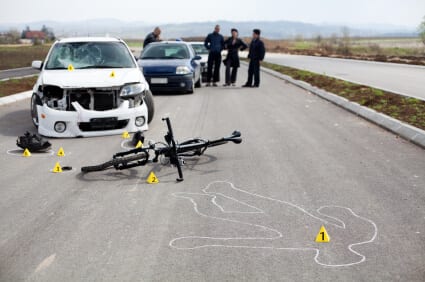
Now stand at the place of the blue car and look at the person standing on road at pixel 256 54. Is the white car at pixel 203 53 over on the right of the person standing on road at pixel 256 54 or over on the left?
left

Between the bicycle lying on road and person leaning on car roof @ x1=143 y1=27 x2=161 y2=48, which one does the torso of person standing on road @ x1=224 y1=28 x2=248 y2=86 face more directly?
the bicycle lying on road

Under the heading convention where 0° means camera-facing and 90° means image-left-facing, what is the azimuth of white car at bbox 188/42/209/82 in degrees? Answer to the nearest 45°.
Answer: approximately 0°

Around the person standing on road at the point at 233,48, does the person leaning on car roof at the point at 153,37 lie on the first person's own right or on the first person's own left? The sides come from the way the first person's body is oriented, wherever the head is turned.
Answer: on the first person's own right

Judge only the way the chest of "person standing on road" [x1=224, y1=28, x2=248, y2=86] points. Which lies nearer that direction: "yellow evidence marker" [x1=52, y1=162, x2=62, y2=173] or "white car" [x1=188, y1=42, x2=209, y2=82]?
the yellow evidence marker

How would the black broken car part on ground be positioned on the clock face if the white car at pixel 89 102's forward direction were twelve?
The black broken car part on ground is roughly at 1 o'clock from the white car.

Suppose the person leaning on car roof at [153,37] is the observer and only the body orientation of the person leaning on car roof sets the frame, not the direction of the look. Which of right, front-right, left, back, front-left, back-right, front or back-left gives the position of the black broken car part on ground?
right

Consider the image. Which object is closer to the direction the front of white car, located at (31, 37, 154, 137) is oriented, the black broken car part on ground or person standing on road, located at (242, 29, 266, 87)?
the black broken car part on ground
